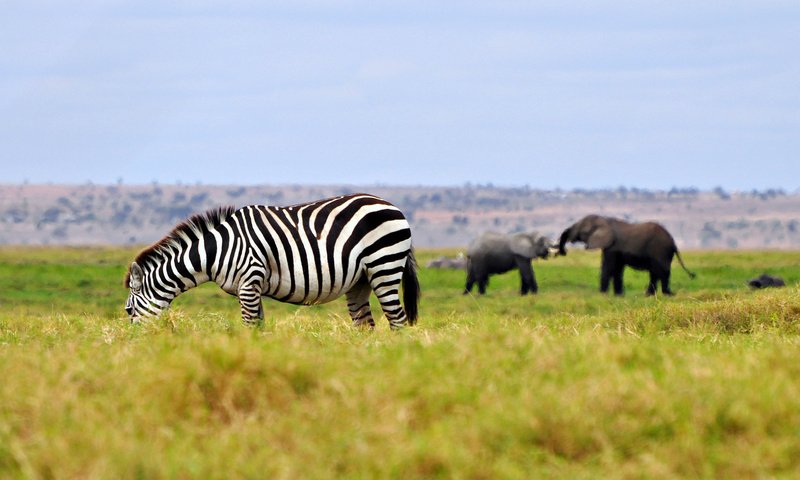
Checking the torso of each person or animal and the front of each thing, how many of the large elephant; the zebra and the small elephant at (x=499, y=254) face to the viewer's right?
1

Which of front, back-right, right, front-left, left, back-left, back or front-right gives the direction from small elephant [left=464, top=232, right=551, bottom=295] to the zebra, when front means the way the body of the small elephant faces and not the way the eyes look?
right

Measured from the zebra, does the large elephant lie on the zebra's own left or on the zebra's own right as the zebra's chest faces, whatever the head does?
on the zebra's own right

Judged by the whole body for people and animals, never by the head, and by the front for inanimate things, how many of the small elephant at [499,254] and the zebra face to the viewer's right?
1

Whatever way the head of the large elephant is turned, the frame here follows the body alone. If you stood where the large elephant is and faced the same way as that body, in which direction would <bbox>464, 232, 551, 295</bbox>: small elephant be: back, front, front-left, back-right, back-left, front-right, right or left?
front-right

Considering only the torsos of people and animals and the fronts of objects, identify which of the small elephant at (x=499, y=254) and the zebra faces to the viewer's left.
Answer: the zebra

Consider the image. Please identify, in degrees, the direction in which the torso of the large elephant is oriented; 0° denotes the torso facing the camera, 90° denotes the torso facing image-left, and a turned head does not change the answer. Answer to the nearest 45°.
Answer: approximately 90°

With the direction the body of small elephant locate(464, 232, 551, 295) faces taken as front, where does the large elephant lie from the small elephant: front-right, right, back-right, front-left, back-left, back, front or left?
front-right

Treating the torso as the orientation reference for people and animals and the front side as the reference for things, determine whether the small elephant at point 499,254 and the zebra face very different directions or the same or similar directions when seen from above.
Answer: very different directions

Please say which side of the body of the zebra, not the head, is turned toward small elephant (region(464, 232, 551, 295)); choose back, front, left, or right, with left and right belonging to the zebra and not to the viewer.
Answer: right

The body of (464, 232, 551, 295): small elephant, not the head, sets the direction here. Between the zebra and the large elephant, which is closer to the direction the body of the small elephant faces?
the large elephant

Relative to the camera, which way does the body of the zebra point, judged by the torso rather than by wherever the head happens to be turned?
to the viewer's left

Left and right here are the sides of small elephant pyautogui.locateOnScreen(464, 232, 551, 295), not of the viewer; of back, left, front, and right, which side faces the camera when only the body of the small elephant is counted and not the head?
right

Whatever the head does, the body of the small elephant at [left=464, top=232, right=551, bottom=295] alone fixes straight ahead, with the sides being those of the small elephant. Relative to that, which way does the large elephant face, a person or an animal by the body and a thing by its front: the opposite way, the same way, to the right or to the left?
the opposite way
